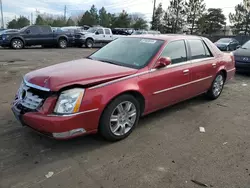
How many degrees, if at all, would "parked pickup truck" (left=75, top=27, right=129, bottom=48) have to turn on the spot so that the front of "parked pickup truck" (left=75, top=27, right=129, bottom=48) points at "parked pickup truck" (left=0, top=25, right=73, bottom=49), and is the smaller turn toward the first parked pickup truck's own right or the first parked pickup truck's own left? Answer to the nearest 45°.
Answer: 0° — it already faces it

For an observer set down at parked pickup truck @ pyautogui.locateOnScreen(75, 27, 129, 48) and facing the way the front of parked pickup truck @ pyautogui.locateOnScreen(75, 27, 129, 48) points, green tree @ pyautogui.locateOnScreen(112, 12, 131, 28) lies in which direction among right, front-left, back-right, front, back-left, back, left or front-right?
back-right

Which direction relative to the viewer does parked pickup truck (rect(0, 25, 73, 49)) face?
to the viewer's left

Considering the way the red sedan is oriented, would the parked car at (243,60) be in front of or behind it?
behind

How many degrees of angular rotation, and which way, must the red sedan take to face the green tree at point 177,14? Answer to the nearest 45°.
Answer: approximately 135° to its right

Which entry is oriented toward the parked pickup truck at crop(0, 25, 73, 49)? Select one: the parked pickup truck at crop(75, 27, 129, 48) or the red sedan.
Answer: the parked pickup truck at crop(75, 27, 129, 48)

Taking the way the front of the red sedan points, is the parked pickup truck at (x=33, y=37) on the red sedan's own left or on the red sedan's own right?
on the red sedan's own right
